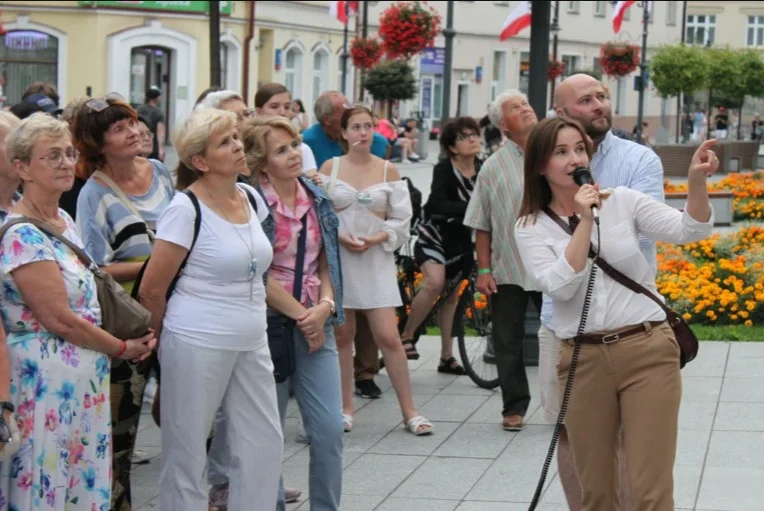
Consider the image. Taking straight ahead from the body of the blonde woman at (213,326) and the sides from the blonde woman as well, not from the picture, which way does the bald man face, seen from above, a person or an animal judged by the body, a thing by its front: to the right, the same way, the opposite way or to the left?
the same way

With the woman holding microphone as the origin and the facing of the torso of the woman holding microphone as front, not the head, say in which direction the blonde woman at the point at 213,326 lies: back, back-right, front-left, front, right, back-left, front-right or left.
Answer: right

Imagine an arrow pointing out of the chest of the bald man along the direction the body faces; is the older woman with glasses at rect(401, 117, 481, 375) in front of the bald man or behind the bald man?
behind

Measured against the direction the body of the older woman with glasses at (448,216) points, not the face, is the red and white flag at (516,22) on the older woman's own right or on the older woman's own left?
on the older woman's own left

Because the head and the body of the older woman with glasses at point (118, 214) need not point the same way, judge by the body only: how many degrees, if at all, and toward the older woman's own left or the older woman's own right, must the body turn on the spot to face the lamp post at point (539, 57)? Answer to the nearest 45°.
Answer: approximately 90° to the older woman's own left

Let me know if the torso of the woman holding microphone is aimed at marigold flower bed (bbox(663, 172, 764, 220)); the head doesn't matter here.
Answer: no

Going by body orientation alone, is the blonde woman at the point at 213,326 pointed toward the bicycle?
no

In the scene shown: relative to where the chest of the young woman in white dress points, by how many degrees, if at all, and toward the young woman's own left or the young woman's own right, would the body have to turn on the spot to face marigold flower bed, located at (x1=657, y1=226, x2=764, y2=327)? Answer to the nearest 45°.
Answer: approximately 135° to the young woman's own left

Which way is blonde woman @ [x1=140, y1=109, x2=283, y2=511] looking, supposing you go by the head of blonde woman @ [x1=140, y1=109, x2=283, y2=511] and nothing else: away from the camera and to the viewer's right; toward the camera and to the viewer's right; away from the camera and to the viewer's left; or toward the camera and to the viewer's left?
toward the camera and to the viewer's right

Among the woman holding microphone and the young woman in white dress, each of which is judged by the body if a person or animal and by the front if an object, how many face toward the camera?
2

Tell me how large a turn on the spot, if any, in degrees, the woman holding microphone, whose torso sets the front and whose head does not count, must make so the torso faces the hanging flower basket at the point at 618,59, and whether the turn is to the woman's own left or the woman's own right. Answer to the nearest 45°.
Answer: approximately 180°

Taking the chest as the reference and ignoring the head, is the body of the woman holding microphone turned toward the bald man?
no

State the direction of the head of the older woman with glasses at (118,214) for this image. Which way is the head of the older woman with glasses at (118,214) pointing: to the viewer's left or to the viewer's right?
to the viewer's right

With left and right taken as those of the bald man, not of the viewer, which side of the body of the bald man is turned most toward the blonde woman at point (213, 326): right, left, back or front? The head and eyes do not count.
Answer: right

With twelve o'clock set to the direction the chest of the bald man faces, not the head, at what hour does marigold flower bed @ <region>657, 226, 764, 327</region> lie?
The marigold flower bed is roughly at 8 o'clock from the bald man.

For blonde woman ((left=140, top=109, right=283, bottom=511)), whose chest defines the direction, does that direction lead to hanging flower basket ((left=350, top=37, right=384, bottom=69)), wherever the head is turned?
no

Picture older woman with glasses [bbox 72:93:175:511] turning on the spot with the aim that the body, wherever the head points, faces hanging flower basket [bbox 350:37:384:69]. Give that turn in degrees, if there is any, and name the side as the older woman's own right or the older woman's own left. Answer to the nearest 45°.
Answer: approximately 135° to the older woman's own left

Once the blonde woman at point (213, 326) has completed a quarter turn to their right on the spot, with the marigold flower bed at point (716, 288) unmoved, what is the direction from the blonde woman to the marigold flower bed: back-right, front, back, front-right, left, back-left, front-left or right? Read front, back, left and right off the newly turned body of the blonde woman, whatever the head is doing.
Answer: back

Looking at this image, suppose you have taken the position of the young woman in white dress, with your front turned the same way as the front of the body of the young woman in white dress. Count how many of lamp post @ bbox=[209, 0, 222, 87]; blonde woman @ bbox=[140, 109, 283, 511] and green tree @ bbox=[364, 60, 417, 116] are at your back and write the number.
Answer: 2

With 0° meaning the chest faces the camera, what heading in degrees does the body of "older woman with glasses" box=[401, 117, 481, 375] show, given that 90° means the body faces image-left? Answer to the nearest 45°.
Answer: approximately 315°
